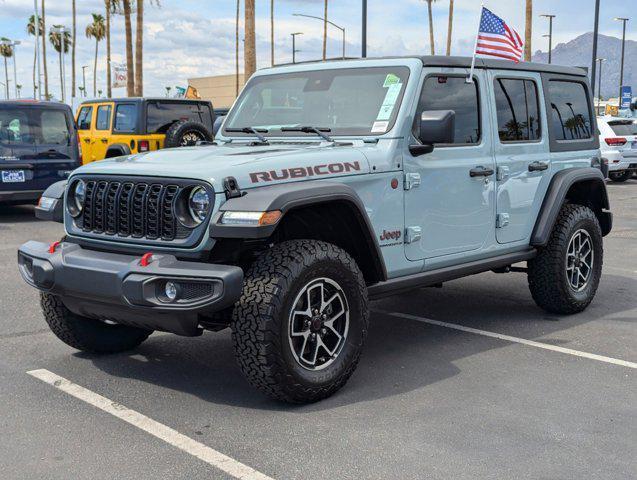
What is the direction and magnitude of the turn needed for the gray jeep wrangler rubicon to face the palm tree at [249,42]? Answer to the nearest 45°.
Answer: approximately 135° to its right

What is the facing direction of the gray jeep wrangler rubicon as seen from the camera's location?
facing the viewer and to the left of the viewer

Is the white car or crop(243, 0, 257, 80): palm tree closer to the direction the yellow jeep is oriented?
the palm tree

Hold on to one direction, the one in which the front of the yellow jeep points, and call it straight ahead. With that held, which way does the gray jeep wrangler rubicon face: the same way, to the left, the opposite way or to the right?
to the left

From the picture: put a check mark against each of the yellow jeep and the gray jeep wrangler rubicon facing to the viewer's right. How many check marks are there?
0

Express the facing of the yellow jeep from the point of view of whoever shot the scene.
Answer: facing away from the viewer and to the left of the viewer
